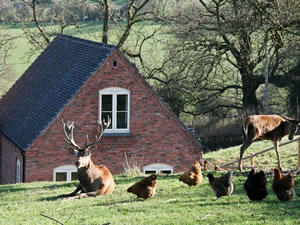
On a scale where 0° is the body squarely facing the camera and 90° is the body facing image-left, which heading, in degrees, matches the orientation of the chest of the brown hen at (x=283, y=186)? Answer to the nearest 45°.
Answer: approximately 90°

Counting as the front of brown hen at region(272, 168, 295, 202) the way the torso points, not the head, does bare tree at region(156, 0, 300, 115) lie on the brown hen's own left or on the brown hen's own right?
on the brown hen's own right

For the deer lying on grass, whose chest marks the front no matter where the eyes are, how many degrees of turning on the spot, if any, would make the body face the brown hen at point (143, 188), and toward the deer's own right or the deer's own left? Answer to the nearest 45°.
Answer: approximately 90° to the deer's own left

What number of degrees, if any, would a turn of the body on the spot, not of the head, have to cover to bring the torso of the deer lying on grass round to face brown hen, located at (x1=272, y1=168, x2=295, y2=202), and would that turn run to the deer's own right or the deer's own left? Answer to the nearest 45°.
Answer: approximately 90° to the deer's own left

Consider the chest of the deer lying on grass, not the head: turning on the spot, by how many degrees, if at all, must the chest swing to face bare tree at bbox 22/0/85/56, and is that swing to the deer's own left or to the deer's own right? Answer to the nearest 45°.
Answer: approximately 135° to the deer's own right

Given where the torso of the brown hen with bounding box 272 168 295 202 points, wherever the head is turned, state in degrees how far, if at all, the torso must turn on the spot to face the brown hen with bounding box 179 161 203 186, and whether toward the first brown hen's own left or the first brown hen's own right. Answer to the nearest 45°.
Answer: approximately 45° to the first brown hen's own right

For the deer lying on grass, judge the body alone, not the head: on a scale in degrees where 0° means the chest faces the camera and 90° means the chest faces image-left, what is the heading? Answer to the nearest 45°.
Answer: approximately 45°

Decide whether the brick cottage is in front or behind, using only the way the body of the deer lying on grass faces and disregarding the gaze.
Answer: behind
